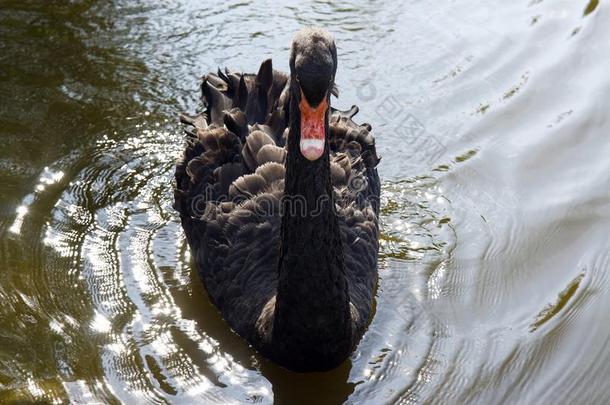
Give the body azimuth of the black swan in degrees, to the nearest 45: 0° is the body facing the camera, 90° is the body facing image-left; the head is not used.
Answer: approximately 0°
